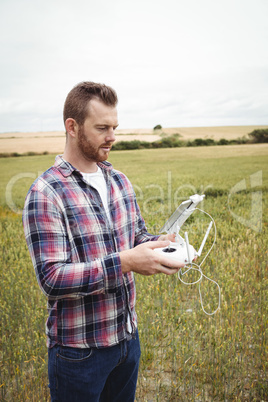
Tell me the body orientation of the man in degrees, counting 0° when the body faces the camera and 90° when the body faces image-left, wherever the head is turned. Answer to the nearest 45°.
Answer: approximately 315°
